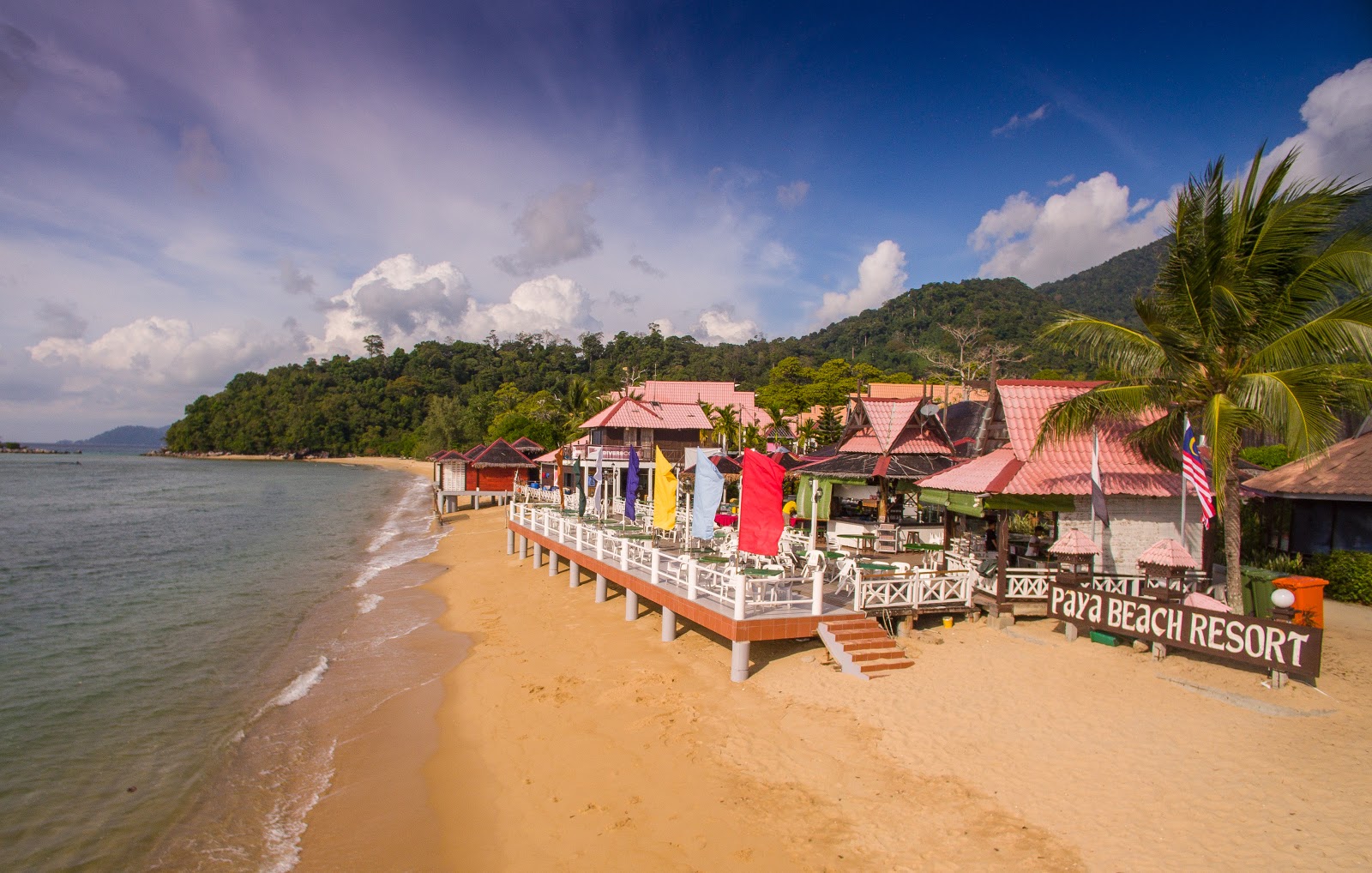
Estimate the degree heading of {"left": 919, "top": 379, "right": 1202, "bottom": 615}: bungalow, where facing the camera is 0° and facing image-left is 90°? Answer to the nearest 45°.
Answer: approximately 45°

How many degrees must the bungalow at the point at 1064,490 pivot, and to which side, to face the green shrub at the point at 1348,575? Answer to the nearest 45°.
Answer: approximately 180°

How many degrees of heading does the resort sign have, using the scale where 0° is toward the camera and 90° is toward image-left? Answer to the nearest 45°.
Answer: approximately 45°

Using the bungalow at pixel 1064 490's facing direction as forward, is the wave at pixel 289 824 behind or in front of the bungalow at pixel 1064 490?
in front

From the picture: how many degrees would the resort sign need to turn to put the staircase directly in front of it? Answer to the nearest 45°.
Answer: approximately 45° to its right

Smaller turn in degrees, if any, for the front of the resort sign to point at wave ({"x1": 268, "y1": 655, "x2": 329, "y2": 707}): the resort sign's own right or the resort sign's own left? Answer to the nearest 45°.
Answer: approximately 45° to the resort sign's own right

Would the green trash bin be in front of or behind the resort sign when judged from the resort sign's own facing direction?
behind

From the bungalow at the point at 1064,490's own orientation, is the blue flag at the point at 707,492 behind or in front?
in front
